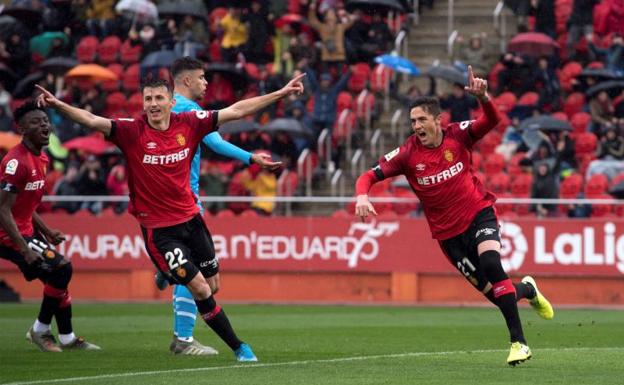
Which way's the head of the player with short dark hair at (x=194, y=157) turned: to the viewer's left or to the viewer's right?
to the viewer's right

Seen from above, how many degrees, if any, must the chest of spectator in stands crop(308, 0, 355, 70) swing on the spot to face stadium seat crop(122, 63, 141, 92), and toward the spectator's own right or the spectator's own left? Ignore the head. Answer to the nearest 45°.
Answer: approximately 90° to the spectator's own right

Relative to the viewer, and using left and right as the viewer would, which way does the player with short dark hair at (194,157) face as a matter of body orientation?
facing to the right of the viewer

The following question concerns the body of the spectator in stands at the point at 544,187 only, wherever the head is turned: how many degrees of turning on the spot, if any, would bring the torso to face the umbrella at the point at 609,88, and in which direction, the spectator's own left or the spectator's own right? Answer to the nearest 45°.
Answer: approximately 135° to the spectator's own left

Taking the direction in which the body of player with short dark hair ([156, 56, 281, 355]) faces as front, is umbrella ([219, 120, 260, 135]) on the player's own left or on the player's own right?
on the player's own left

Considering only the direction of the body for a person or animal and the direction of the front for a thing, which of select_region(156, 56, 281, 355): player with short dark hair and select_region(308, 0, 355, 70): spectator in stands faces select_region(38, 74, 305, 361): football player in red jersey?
the spectator in stands

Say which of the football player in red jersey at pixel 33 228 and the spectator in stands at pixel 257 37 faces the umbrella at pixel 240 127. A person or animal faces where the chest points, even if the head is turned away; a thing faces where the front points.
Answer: the spectator in stands

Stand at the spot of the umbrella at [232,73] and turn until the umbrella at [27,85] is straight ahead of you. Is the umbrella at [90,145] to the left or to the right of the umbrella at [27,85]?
left
